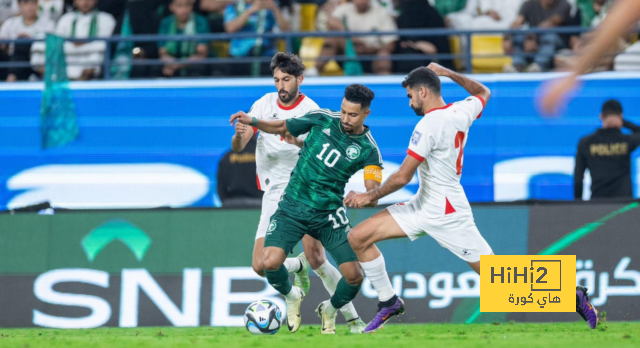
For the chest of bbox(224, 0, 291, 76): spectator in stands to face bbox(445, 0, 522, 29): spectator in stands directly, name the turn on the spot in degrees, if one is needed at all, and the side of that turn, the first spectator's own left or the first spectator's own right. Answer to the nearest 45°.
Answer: approximately 90° to the first spectator's own left

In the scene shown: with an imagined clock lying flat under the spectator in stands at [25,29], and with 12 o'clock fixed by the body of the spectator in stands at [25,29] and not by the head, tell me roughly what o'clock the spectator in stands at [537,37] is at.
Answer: the spectator in stands at [537,37] is roughly at 10 o'clock from the spectator in stands at [25,29].

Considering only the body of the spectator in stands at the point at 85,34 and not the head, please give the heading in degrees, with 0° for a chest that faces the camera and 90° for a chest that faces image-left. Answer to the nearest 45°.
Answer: approximately 0°

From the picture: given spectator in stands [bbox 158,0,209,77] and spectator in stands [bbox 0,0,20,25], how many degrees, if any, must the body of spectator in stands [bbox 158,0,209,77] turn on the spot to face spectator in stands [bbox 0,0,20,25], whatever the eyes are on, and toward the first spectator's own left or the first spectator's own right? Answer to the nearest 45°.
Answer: approximately 135° to the first spectator's own right

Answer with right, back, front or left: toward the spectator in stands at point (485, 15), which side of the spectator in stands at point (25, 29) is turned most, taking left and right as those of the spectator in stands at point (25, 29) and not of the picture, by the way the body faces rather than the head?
left

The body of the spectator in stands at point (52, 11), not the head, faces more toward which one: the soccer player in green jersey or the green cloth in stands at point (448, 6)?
the soccer player in green jersey

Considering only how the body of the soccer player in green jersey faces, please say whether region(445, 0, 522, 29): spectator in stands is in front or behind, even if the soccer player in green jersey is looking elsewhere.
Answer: behind

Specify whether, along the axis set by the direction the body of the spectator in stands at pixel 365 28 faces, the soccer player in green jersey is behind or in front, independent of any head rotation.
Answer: in front

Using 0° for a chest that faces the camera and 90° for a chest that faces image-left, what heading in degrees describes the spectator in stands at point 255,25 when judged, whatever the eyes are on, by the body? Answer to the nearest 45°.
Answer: approximately 0°

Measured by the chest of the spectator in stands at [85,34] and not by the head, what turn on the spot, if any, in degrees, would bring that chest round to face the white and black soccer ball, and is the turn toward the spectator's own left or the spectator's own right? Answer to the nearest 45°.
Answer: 0° — they already face it

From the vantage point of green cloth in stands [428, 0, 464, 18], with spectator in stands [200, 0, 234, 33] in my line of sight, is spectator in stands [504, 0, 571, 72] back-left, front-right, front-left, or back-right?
back-left
